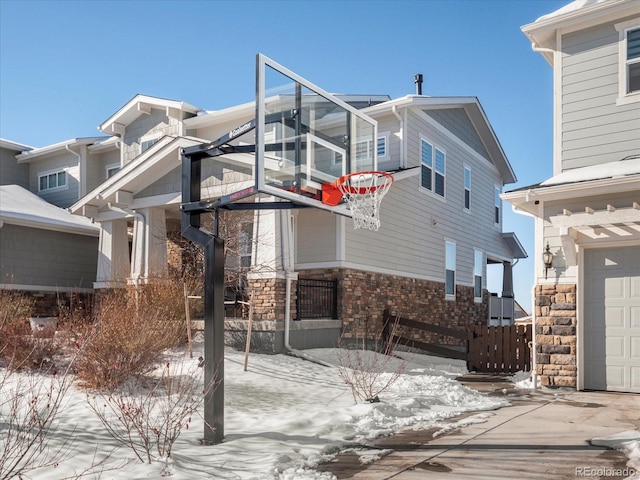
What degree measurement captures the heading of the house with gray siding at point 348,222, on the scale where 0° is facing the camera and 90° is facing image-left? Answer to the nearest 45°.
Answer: approximately 45°

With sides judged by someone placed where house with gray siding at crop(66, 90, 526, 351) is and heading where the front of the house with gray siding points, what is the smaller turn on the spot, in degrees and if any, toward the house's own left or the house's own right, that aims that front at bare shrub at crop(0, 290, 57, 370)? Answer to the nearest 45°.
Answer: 0° — it already faces it

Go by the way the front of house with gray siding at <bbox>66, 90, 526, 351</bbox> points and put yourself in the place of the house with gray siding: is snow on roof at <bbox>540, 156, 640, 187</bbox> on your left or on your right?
on your left

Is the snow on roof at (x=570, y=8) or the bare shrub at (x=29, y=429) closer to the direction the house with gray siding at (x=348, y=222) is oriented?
the bare shrub

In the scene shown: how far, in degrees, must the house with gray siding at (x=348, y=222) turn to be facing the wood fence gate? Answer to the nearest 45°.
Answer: approximately 90° to its left

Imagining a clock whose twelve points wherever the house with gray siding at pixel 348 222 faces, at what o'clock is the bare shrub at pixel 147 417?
The bare shrub is roughly at 11 o'clock from the house with gray siding.

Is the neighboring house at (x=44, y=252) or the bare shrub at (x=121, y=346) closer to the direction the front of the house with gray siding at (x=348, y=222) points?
the bare shrub
